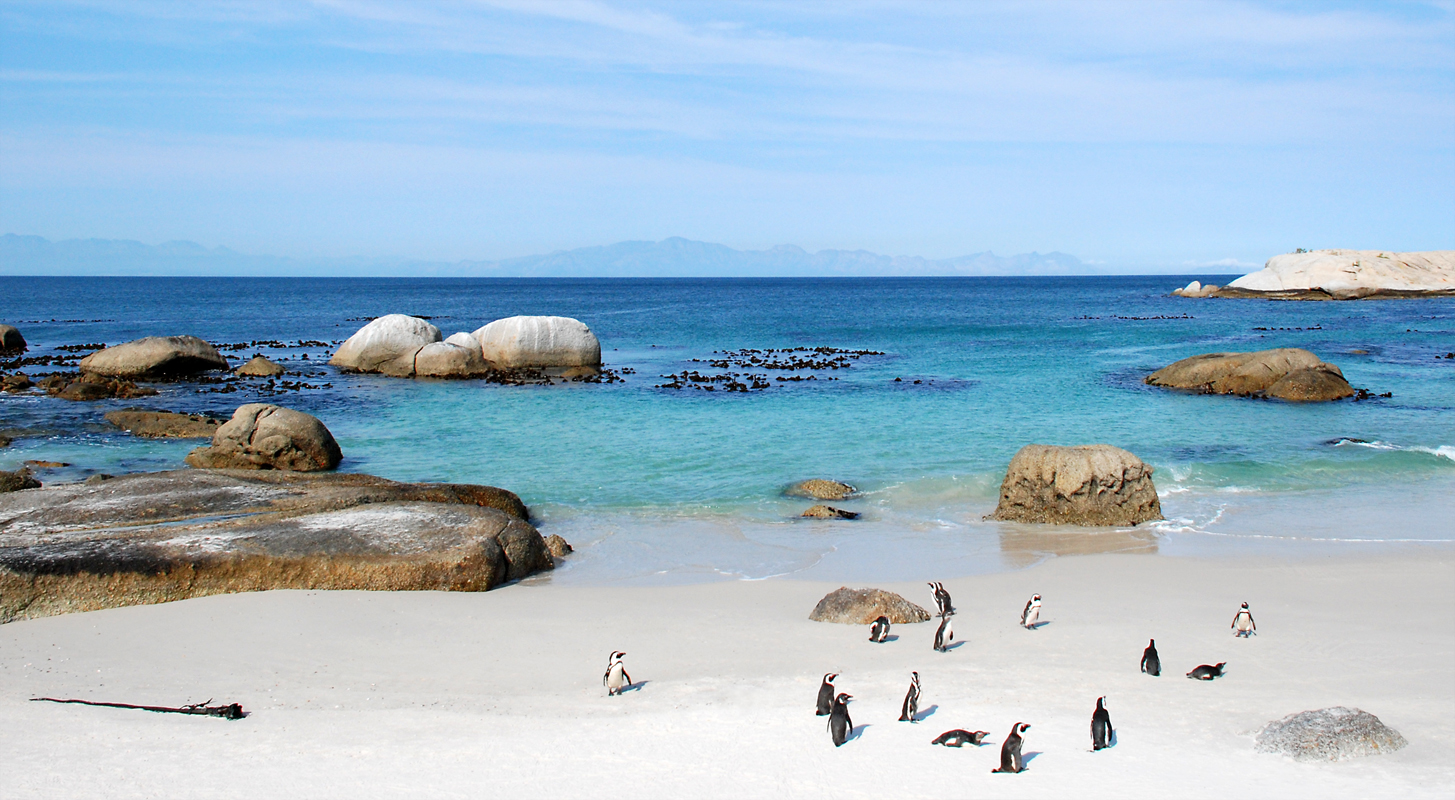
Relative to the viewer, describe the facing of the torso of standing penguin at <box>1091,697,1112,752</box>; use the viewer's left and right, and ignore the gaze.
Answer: facing away from the viewer

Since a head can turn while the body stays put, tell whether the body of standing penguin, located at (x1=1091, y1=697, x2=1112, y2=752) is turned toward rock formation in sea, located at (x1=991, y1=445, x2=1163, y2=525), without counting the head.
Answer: yes

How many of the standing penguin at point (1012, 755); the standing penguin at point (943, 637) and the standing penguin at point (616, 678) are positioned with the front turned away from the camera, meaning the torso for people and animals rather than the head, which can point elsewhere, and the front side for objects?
0

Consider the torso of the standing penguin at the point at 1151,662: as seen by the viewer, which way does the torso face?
away from the camera

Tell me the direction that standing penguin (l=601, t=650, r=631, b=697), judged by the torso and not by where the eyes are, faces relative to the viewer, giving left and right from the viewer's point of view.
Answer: facing the viewer

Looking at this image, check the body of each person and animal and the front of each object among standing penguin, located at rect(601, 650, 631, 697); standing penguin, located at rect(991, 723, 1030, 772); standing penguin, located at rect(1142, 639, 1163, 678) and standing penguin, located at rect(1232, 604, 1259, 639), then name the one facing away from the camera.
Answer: standing penguin, located at rect(1142, 639, 1163, 678)

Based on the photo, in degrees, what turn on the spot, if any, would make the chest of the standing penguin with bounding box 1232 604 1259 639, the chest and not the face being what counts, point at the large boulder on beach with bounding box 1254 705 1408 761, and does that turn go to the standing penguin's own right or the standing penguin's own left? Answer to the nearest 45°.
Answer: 0° — it already faces it

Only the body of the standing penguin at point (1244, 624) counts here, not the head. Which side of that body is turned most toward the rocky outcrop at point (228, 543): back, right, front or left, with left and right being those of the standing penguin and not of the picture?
right

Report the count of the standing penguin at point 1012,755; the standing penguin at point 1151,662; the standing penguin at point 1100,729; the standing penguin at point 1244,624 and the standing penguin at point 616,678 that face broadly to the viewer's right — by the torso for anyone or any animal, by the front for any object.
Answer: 1

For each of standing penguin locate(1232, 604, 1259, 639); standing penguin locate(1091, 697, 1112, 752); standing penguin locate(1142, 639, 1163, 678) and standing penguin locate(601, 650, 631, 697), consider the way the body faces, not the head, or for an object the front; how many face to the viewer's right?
0

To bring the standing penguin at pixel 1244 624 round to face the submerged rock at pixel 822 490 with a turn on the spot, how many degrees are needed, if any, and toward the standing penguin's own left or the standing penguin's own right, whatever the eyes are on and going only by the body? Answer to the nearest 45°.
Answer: approximately 135° to the standing penguin's own right

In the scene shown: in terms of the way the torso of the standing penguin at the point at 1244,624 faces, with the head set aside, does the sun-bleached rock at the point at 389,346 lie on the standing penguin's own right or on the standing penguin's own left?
on the standing penguin's own right
